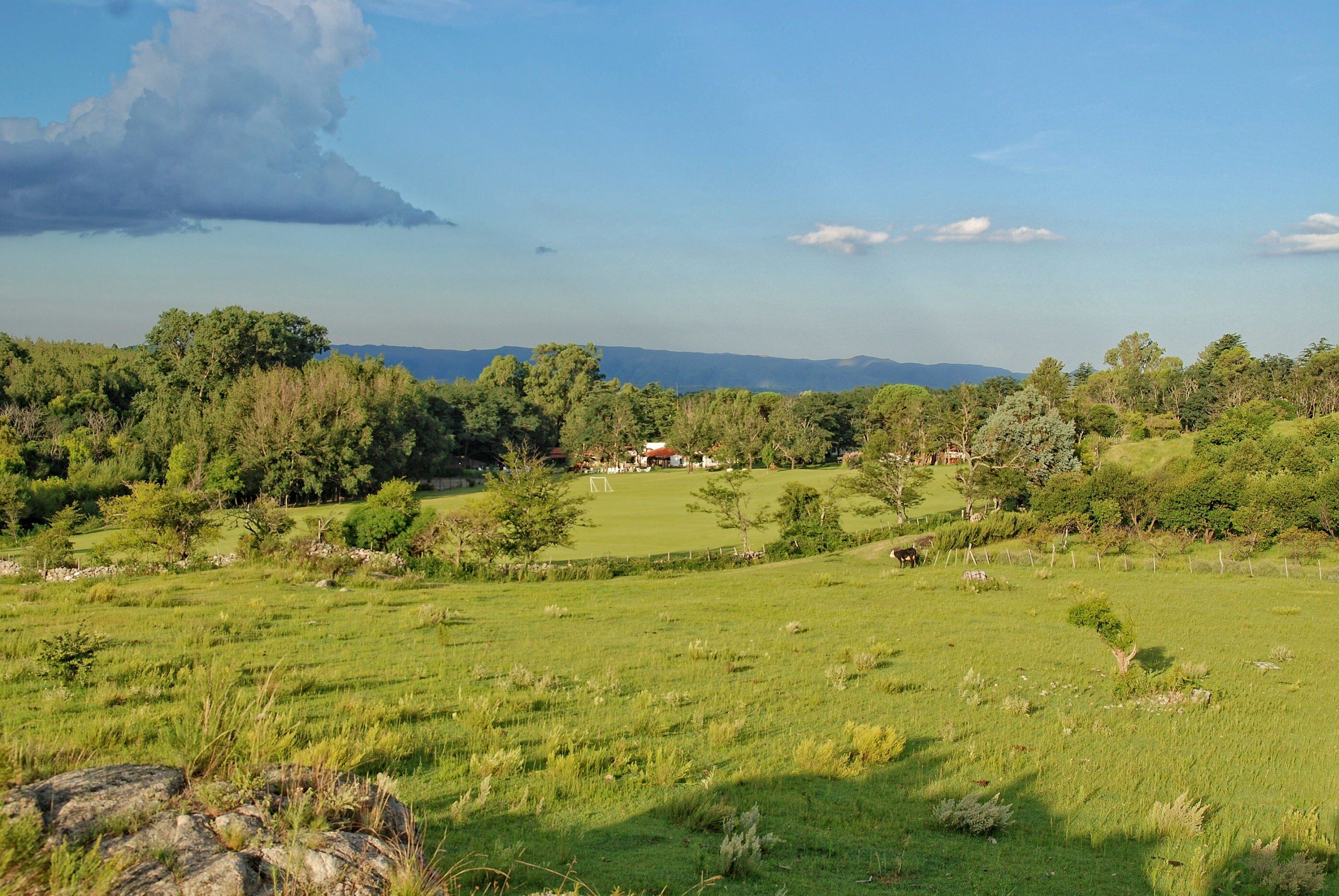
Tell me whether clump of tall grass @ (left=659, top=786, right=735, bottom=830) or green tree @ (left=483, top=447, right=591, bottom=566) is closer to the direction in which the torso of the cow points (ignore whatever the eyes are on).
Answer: the green tree

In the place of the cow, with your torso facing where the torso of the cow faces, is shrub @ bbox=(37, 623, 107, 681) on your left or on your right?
on your left

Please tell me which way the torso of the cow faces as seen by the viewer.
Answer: to the viewer's left

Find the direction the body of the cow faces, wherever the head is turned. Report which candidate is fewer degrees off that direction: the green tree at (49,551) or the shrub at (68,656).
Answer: the green tree

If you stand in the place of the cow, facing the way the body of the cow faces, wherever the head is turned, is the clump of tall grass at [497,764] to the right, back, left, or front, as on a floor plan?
left

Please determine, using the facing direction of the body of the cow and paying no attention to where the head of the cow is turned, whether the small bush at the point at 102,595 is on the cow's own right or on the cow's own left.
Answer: on the cow's own left

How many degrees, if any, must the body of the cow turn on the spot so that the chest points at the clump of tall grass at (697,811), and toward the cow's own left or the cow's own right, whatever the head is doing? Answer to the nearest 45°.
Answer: approximately 90° to the cow's own left

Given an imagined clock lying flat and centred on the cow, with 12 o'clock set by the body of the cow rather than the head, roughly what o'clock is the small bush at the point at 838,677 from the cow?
The small bush is roughly at 9 o'clock from the cow.
